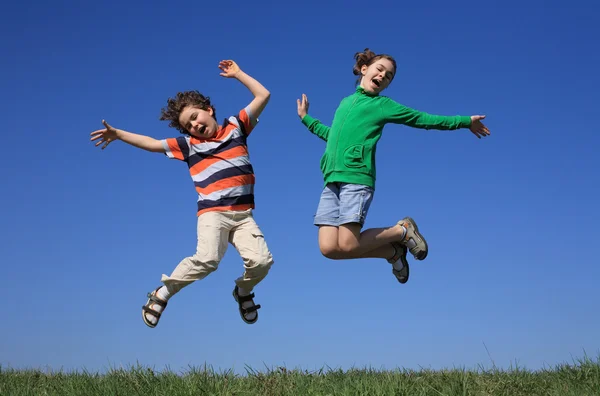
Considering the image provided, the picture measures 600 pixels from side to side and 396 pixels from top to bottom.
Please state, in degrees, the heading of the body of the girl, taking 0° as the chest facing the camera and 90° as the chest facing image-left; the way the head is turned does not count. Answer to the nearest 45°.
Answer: approximately 45°

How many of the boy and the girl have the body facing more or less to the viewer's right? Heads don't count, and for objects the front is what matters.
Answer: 0

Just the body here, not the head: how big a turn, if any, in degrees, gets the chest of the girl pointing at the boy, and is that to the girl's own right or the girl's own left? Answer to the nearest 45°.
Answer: approximately 45° to the girl's own right

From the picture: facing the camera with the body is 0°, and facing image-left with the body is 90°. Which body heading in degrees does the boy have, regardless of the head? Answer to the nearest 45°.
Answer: approximately 0°

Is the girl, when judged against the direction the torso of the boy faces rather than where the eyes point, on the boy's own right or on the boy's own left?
on the boy's own left
